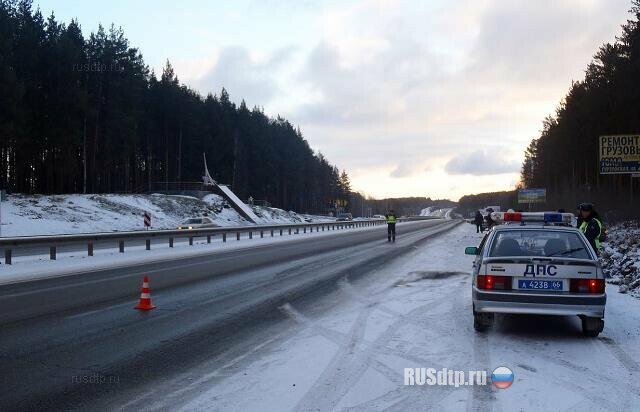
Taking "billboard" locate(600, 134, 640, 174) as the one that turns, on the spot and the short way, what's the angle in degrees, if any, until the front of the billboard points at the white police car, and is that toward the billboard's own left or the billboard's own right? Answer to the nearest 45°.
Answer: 0° — it already faces it

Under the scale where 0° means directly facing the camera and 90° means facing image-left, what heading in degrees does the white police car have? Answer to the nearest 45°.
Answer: approximately 180°

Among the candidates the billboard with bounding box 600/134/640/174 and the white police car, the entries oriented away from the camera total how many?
1

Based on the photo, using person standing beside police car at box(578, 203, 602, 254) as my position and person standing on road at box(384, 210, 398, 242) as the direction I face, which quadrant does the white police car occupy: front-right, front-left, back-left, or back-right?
back-left

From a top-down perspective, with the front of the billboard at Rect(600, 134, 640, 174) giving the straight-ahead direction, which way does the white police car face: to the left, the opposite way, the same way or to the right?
the opposite way

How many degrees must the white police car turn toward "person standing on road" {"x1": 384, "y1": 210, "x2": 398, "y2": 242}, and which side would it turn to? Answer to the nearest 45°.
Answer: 0° — it already faces them

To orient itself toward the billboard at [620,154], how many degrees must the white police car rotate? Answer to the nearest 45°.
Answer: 0° — it already faces it

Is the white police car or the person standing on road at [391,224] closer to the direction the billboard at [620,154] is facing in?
the white police car

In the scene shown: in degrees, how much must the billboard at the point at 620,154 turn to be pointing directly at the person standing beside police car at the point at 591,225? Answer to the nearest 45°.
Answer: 0° — it already faces them

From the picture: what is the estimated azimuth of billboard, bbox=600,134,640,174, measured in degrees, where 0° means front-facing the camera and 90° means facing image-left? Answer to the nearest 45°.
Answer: approximately 0°
